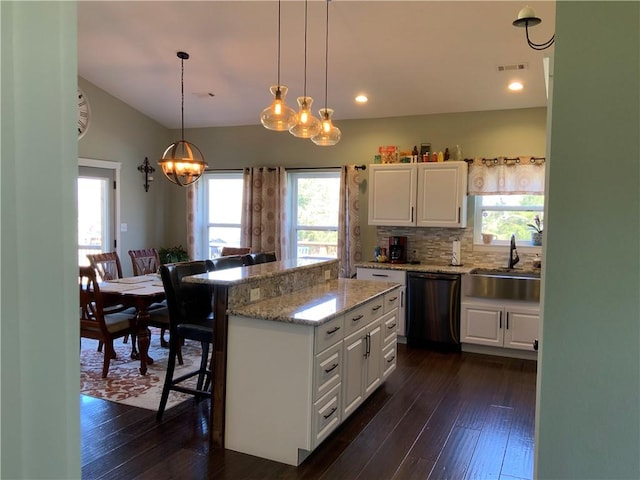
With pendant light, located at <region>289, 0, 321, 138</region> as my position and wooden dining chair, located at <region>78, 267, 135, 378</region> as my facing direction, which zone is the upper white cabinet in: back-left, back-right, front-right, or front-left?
back-right

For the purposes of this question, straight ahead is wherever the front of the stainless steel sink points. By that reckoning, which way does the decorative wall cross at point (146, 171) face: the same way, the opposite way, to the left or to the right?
to the left

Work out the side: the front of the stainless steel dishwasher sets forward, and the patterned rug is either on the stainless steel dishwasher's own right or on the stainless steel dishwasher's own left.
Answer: on the stainless steel dishwasher's own right

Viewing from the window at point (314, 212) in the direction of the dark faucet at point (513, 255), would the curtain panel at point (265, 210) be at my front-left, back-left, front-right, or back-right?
back-right

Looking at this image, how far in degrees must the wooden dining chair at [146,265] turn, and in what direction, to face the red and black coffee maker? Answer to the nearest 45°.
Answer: approximately 45° to its left

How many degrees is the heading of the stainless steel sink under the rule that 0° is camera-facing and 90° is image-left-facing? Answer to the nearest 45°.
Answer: approximately 0°

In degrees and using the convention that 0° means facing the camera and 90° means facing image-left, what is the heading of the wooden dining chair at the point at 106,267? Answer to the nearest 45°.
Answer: approximately 315°

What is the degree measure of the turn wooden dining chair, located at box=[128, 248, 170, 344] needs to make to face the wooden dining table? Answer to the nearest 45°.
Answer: approximately 45° to its right

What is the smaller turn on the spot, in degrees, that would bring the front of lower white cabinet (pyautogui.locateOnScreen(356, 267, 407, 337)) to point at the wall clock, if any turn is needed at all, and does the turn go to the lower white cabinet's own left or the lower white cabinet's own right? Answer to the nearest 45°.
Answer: approximately 90° to the lower white cabinet's own right

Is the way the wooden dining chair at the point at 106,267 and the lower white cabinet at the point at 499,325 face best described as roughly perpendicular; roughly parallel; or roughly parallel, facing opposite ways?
roughly perpendicular

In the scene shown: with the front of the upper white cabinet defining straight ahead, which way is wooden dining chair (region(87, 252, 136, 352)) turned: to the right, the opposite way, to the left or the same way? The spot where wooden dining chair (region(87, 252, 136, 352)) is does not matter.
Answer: to the left
